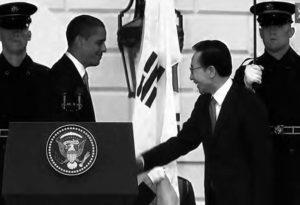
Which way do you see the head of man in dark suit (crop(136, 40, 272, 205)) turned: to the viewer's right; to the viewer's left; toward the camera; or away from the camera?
to the viewer's left

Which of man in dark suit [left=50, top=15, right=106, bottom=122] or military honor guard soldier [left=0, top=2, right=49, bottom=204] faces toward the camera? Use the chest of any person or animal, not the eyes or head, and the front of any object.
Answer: the military honor guard soldier

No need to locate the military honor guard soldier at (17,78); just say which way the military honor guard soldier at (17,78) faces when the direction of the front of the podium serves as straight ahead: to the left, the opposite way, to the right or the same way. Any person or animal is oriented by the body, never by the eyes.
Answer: the same way

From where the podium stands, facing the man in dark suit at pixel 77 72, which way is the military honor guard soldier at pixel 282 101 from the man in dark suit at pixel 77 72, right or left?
right

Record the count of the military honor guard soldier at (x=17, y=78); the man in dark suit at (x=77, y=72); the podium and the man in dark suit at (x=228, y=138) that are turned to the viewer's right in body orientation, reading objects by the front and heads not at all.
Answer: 1

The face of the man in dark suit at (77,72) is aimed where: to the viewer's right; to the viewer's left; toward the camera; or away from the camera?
to the viewer's right

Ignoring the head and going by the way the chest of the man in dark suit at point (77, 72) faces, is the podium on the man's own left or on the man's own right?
on the man's own right

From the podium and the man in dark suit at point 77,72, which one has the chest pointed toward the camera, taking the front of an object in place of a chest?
the podium

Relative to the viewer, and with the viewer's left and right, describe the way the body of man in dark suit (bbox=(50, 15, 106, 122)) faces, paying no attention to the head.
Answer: facing to the right of the viewer

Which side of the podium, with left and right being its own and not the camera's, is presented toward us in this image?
front

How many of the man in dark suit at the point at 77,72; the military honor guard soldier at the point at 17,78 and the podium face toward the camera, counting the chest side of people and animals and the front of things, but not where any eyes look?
2

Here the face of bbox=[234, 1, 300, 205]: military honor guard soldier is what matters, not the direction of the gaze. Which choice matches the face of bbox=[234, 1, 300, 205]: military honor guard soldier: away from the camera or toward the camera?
toward the camera

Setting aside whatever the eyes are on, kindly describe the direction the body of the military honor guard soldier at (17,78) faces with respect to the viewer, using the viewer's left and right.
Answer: facing the viewer
